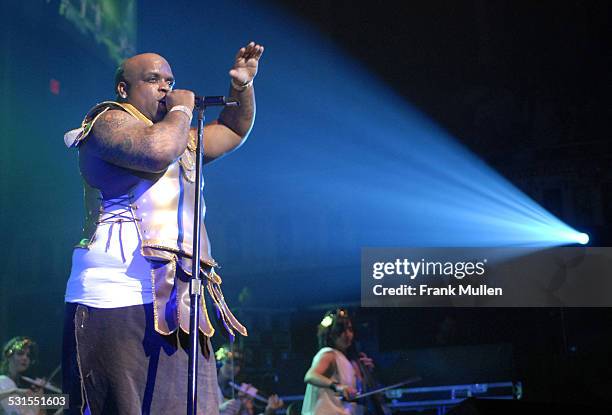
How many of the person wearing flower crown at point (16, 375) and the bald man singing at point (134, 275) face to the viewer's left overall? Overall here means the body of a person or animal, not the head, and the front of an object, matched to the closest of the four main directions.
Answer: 0

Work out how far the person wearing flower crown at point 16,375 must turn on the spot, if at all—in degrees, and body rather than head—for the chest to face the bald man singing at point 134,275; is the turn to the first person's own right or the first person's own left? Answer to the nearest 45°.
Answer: approximately 45° to the first person's own right

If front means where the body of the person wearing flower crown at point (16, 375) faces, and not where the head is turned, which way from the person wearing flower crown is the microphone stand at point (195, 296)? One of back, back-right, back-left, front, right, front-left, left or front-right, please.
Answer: front-right

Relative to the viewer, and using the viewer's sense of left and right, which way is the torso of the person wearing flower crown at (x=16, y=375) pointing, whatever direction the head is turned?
facing the viewer and to the right of the viewer

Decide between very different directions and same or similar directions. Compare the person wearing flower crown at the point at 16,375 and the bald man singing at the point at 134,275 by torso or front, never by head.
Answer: same or similar directions

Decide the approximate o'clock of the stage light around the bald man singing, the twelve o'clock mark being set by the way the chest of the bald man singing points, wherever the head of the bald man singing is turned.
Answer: The stage light is roughly at 9 o'clock from the bald man singing.

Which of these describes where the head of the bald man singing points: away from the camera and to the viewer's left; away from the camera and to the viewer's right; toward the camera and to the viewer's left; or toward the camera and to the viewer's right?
toward the camera and to the viewer's right

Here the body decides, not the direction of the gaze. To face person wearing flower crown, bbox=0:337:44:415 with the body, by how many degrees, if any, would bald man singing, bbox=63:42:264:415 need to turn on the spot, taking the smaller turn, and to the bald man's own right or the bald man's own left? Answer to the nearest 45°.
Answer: approximately 135° to the bald man's own left

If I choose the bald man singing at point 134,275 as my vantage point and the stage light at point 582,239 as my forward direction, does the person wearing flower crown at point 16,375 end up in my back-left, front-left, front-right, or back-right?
front-left

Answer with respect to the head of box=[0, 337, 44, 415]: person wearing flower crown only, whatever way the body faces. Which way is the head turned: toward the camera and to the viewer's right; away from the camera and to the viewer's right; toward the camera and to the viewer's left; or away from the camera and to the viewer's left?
toward the camera and to the viewer's right
